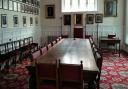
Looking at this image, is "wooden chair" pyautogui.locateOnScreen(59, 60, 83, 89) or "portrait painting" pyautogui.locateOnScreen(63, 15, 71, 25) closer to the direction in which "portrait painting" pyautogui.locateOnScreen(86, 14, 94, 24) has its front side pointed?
the wooden chair

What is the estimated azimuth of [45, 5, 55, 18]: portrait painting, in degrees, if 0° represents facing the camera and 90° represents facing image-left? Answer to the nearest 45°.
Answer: approximately 0°

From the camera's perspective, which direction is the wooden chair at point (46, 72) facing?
away from the camera

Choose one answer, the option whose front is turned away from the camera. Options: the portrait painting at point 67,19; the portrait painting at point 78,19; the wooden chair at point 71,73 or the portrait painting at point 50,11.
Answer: the wooden chair

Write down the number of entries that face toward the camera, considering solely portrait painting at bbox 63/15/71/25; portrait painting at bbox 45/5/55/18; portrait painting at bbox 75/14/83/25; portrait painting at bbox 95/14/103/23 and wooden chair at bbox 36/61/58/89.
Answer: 4

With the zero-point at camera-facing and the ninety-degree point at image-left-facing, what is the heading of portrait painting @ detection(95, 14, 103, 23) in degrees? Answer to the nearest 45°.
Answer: approximately 0°

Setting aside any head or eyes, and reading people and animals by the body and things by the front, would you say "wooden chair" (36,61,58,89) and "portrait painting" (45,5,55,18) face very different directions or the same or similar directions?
very different directions

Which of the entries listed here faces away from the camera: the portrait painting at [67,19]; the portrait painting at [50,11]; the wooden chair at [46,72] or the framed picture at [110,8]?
the wooden chair

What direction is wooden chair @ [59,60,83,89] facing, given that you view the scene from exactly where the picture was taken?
facing away from the viewer

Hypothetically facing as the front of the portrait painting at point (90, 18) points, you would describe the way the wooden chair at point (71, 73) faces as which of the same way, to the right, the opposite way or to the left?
the opposite way
